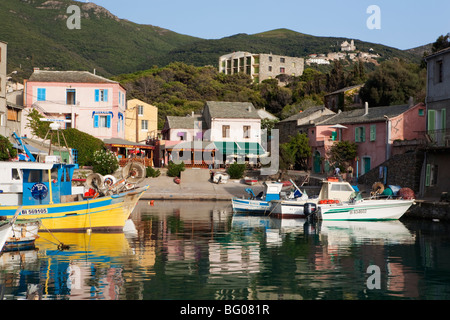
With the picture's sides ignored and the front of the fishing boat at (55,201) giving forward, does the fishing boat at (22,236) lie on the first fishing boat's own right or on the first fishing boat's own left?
on the first fishing boat's own right

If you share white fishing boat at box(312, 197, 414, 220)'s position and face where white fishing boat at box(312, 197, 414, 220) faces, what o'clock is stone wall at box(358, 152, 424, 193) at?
The stone wall is roughly at 10 o'clock from the white fishing boat.

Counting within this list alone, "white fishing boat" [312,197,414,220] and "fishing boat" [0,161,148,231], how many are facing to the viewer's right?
2

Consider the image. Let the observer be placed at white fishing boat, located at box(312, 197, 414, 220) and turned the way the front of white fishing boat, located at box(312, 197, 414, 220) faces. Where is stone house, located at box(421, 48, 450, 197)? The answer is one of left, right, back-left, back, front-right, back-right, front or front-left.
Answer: front-left

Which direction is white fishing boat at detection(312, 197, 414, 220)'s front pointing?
to the viewer's right

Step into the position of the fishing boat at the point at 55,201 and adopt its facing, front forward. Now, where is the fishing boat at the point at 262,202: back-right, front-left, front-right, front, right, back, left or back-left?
front-left

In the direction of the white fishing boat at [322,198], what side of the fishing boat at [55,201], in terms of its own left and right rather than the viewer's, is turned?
front

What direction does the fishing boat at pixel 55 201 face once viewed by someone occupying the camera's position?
facing to the right of the viewer

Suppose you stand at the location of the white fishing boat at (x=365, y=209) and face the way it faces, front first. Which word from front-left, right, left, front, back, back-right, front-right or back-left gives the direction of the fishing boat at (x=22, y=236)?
back-right

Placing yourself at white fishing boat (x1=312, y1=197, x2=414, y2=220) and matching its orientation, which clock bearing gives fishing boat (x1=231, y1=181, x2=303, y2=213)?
The fishing boat is roughly at 7 o'clock from the white fishing boat.

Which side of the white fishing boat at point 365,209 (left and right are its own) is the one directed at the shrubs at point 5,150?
back

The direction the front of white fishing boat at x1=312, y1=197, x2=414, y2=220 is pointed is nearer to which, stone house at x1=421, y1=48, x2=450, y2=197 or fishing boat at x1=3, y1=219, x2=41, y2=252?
the stone house

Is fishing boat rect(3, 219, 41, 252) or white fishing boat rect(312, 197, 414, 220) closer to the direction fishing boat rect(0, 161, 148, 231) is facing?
the white fishing boat

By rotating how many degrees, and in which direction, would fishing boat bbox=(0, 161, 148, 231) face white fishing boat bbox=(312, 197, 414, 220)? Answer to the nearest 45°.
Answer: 0° — it already faces it

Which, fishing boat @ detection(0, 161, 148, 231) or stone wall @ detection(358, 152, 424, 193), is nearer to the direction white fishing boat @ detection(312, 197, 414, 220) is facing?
the stone wall
